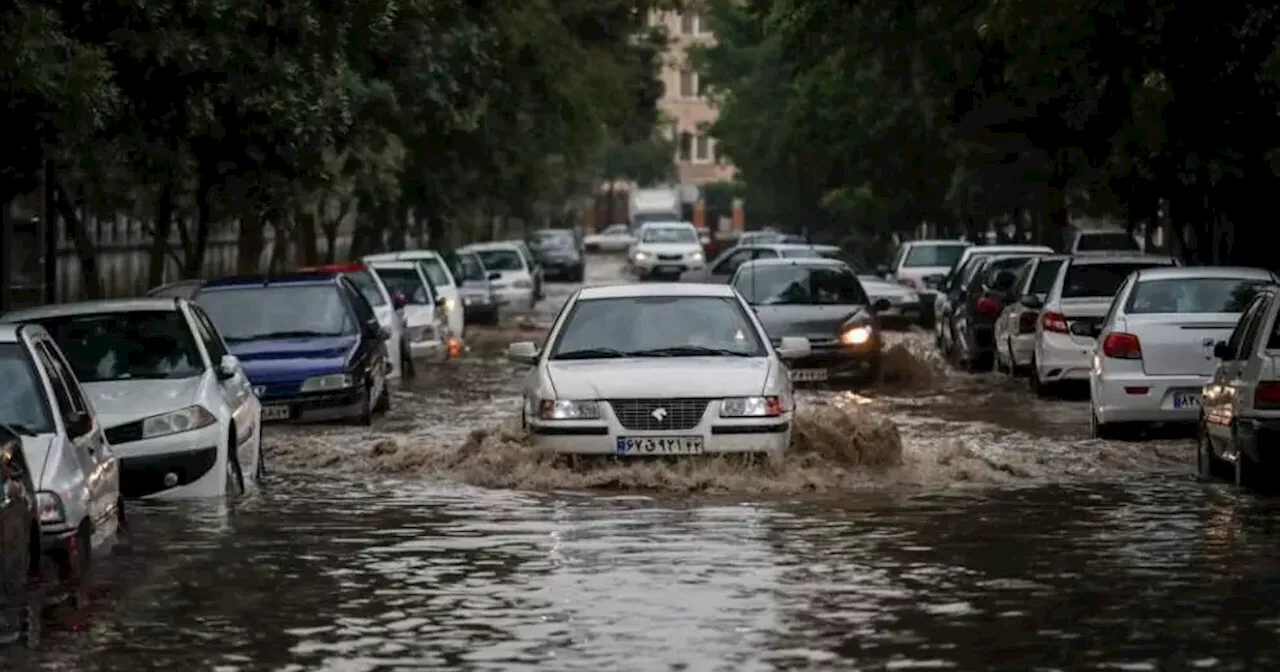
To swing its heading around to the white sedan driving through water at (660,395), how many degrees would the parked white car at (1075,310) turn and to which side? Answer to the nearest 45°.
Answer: approximately 180°

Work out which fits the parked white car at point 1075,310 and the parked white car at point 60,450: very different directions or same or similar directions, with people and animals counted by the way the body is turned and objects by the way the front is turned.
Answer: very different directions

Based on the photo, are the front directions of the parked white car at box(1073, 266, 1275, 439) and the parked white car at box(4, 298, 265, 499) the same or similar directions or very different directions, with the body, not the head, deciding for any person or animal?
very different directions

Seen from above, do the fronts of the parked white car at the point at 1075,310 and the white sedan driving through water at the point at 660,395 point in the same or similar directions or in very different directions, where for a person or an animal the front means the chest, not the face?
very different directions

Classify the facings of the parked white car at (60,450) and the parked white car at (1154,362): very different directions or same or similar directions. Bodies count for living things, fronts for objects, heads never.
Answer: very different directions

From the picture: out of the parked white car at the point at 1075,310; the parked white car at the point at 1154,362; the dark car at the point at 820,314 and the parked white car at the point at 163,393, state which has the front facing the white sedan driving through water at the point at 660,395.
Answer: the dark car

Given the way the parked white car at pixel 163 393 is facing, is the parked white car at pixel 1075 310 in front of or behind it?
behind

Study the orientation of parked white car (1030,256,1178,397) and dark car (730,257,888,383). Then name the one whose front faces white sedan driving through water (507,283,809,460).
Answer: the dark car

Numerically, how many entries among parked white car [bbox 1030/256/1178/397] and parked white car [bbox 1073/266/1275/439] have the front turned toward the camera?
0

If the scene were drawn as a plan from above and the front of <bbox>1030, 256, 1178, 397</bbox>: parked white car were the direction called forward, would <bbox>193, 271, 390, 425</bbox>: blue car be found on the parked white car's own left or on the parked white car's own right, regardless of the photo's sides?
on the parked white car's own left

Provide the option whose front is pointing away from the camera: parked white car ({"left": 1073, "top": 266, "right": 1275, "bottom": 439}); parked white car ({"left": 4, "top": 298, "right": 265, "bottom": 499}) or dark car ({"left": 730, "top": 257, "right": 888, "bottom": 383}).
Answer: parked white car ({"left": 1073, "top": 266, "right": 1275, "bottom": 439})

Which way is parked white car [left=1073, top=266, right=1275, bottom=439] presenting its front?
away from the camera

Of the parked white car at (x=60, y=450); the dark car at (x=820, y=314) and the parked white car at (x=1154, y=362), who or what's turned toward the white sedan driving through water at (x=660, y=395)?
the dark car
